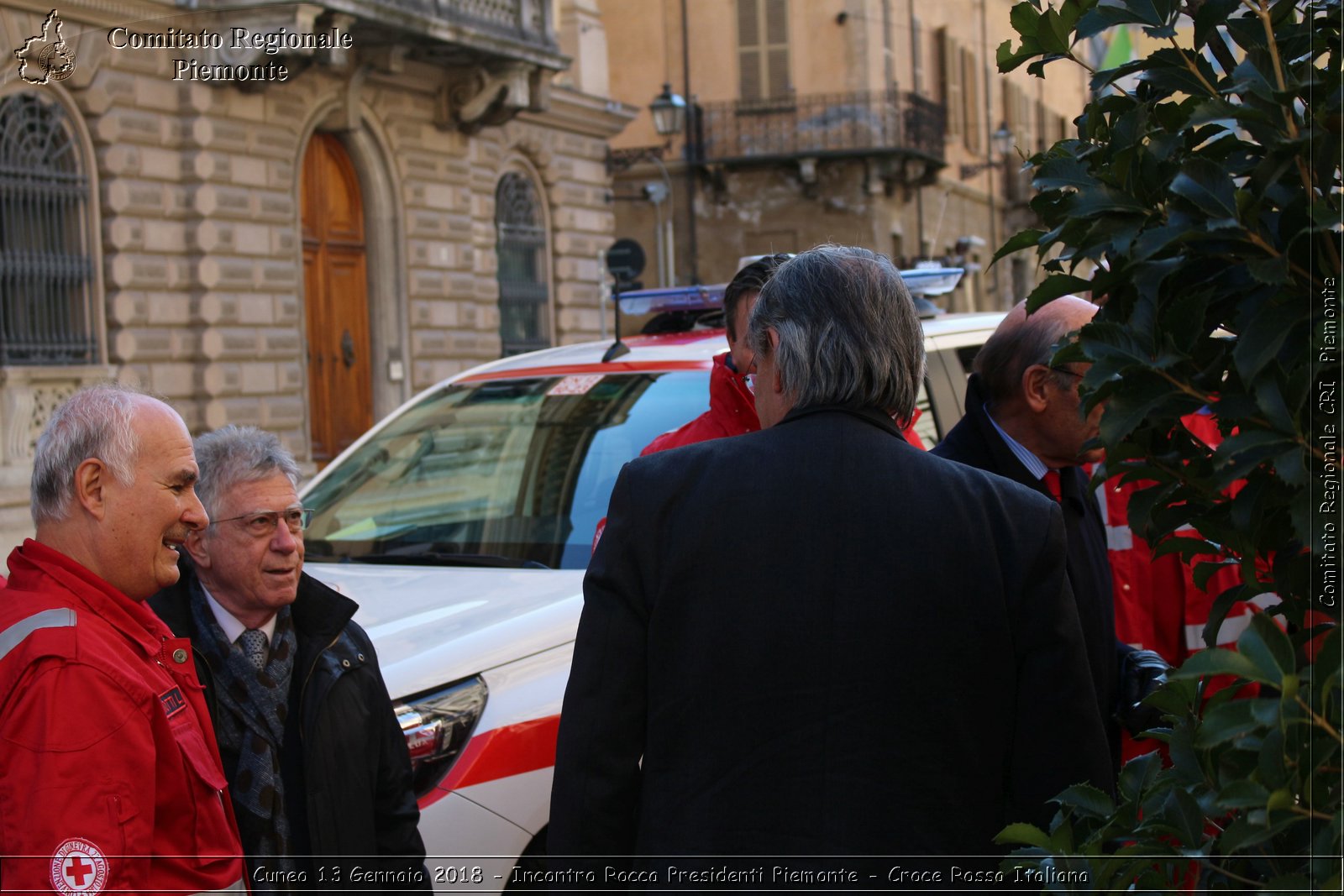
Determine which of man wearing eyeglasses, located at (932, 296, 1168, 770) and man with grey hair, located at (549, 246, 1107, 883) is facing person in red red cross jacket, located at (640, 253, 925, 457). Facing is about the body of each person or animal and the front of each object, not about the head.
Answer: the man with grey hair

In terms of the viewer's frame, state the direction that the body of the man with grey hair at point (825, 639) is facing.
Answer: away from the camera

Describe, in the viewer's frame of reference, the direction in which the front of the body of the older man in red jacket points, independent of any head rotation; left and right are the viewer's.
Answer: facing to the right of the viewer

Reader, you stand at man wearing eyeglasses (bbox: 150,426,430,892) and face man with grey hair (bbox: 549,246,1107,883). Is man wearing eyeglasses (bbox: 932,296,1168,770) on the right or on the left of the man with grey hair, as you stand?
left

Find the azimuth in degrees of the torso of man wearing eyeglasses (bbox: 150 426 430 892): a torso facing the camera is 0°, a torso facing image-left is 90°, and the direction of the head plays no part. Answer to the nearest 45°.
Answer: approximately 315°

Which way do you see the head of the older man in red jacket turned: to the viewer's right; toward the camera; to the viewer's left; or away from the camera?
to the viewer's right

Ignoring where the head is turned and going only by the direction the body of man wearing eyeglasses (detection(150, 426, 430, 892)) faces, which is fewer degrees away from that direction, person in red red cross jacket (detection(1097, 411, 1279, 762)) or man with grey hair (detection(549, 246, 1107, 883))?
the man with grey hair

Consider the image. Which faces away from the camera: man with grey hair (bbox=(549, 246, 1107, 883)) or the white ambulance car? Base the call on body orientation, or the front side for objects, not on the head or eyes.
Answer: the man with grey hair

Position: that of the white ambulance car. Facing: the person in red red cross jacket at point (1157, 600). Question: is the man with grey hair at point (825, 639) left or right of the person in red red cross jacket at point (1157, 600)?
right
